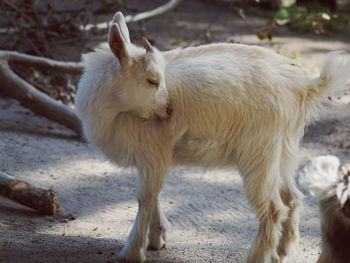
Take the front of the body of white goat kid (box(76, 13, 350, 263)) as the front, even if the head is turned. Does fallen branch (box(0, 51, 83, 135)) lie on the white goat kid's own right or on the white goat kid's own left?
on the white goat kid's own right

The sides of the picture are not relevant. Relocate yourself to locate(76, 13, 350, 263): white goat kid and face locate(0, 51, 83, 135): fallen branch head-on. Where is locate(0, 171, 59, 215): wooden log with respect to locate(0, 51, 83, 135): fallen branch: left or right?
left

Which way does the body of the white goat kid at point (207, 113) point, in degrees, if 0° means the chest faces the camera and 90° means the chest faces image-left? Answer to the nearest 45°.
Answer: approximately 90°

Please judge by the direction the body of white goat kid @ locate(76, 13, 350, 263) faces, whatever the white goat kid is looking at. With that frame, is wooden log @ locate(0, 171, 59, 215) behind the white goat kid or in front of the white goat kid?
in front

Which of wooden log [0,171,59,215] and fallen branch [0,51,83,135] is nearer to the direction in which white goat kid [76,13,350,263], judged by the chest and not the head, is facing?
the wooden log
